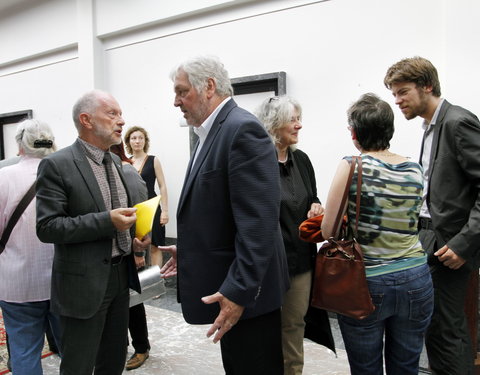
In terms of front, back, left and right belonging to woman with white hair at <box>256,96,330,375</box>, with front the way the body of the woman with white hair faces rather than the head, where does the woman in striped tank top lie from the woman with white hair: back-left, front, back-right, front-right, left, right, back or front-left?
front

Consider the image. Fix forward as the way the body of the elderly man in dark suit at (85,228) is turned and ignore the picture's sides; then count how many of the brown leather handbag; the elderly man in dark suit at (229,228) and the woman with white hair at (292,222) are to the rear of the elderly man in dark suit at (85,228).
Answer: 0

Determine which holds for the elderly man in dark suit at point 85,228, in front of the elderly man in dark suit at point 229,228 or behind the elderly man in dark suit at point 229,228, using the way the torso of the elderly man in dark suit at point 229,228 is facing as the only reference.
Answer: in front

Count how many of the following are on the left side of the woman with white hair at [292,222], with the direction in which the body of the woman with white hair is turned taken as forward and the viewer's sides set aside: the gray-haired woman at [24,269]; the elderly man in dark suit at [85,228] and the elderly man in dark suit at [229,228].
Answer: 0

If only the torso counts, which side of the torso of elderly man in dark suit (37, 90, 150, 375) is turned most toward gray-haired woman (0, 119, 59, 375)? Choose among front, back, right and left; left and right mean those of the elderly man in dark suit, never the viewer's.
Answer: back

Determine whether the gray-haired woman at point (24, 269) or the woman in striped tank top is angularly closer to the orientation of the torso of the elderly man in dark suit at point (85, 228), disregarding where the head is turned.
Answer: the woman in striped tank top

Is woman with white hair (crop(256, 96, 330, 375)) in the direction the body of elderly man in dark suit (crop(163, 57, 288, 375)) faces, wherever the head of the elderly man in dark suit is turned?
no

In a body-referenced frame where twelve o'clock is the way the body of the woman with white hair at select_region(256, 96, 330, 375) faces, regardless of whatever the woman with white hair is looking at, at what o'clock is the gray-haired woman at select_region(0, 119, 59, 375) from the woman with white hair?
The gray-haired woman is roughly at 4 o'clock from the woman with white hair.

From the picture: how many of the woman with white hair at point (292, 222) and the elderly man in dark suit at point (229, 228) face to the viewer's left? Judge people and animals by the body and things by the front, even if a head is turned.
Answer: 1

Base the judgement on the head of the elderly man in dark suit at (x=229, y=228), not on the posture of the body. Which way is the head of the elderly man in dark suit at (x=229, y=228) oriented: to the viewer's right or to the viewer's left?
to the viewer's left

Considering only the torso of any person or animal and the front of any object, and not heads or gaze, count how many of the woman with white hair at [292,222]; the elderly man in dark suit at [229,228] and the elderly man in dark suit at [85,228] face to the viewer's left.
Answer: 1

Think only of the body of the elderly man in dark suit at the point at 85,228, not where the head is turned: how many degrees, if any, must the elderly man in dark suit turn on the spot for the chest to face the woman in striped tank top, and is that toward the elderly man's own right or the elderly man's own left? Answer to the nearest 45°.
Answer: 0° — they already face them

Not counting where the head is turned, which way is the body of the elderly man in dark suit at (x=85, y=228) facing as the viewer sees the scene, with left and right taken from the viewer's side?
facing the viewer and to the right of the viewer

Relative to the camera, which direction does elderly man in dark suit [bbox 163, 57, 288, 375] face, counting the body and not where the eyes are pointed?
to the viewer's left

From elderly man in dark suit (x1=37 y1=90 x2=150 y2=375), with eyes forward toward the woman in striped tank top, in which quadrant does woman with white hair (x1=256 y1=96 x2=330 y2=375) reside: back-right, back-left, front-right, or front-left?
front-left

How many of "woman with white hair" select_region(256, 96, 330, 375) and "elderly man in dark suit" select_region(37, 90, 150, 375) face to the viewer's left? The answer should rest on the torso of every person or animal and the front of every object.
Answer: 0

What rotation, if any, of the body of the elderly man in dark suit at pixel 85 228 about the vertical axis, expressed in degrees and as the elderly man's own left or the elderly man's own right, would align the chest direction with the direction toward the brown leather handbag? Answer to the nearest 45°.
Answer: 0° — they already face it

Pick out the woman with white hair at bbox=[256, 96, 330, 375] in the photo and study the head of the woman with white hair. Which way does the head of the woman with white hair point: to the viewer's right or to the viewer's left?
to the viewer's right

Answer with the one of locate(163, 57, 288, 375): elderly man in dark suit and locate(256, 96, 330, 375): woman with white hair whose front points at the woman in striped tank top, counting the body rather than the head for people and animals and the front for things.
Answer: the woman with white hair

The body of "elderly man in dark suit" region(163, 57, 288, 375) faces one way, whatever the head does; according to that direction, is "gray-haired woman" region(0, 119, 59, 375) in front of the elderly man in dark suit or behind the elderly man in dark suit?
in front
